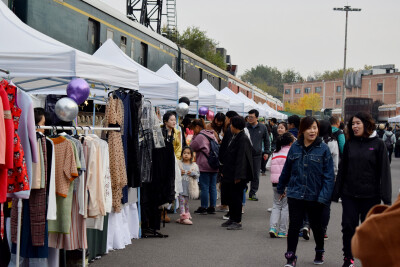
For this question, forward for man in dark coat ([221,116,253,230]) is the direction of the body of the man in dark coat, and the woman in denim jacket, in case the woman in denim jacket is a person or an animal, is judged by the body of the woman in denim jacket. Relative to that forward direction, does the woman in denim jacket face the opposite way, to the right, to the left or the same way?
to the left

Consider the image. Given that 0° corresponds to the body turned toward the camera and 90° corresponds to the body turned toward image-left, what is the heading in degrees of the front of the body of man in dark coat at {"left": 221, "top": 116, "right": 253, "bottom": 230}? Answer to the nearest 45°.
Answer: approximately 90°

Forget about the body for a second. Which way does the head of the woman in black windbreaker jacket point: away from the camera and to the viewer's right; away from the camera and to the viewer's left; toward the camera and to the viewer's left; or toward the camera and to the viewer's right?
toward the camera and to the viewer's left

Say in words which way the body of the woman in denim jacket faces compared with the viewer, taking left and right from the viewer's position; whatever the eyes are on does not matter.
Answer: facing the viewer

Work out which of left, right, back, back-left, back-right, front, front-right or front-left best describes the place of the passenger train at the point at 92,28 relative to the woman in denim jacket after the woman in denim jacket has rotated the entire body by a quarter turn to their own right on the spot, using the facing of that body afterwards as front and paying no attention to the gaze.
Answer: front-right

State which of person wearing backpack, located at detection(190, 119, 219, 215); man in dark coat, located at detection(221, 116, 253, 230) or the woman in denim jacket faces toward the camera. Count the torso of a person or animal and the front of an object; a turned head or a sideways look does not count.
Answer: the woman in denim jacket

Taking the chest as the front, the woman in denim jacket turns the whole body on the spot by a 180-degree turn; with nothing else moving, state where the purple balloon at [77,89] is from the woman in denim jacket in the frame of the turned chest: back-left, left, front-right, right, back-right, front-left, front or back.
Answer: left

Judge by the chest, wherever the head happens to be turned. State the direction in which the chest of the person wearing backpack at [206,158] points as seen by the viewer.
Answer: to the viewer's left

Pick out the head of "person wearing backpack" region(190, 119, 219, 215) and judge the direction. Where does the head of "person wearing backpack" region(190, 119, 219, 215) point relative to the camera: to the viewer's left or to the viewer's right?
to the viewer's left

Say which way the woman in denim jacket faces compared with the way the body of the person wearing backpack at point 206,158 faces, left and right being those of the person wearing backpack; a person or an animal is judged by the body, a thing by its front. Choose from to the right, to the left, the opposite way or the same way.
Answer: to the left
